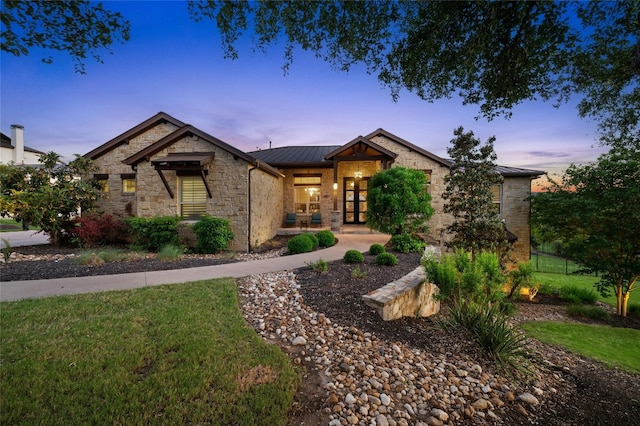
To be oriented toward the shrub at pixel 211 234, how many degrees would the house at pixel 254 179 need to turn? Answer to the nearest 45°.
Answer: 0° — it already faces it

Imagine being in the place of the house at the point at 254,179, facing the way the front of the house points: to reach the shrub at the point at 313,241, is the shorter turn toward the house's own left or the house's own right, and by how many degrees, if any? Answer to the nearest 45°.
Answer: approximately 45° to the house's own left

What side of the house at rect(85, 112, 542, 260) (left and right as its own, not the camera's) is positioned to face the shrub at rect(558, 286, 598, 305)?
left

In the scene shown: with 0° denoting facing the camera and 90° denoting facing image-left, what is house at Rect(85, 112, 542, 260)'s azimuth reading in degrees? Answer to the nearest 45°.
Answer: approximately 0°

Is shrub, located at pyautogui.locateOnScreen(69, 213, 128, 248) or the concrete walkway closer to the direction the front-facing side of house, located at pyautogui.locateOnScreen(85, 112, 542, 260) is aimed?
the concrete walkway

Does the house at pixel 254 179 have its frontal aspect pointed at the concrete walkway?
yes

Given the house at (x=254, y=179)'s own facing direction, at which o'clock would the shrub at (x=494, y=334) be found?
The shrub is roughly at 11 o'clock from the house.

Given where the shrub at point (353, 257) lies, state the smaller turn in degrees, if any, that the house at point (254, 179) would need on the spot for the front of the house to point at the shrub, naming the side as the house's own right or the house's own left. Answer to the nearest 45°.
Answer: approximately 45° to the house's own left

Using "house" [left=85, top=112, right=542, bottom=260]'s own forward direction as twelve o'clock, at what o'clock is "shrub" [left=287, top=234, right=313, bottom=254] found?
The shrub is roughly at 11 o'clock from the house.

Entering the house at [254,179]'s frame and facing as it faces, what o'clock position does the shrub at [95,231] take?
The shrub is roughly at 2 o'clock from the house.
